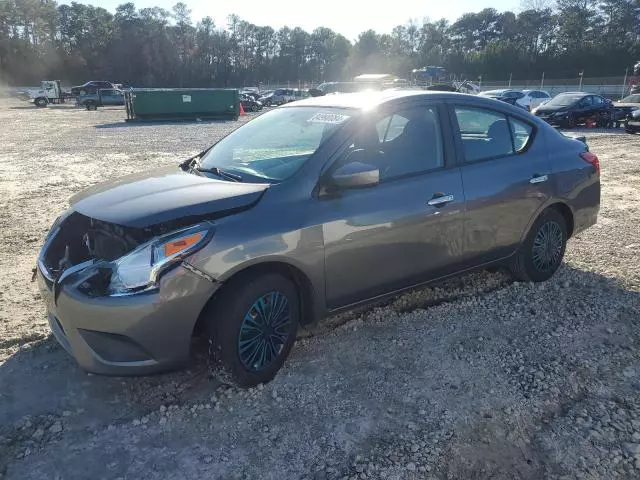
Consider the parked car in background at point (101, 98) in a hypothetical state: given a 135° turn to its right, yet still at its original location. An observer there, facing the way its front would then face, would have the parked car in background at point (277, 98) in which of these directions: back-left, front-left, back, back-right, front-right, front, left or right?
front-right

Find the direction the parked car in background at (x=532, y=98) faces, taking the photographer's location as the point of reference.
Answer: facing the viewer and to the left of the viewer

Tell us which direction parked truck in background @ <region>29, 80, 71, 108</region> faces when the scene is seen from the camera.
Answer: facing to the left of the viewer

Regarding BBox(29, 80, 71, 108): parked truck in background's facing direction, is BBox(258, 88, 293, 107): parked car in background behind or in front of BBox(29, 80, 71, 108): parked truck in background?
behind

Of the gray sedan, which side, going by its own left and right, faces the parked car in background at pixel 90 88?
right

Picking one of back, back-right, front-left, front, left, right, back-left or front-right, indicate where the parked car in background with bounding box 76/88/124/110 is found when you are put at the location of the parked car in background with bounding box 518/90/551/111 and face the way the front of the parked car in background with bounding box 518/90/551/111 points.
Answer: front-right

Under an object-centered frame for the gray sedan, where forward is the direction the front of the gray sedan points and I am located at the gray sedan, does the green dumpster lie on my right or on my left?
on my right

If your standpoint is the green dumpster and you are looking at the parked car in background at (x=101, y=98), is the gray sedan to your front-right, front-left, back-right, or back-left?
back-left

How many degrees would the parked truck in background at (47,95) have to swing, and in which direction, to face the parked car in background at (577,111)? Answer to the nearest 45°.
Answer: approximately 135° to its left

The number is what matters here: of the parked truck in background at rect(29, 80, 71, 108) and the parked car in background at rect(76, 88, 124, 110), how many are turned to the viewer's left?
2

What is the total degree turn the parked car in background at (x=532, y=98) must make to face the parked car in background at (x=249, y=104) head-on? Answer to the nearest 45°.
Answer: approximately 45° to its right

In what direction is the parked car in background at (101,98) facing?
to the viewer's left

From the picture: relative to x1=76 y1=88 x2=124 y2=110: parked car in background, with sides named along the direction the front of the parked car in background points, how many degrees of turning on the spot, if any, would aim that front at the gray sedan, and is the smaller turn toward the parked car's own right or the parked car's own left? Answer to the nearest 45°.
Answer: approximately 90° to the parked car's own left
